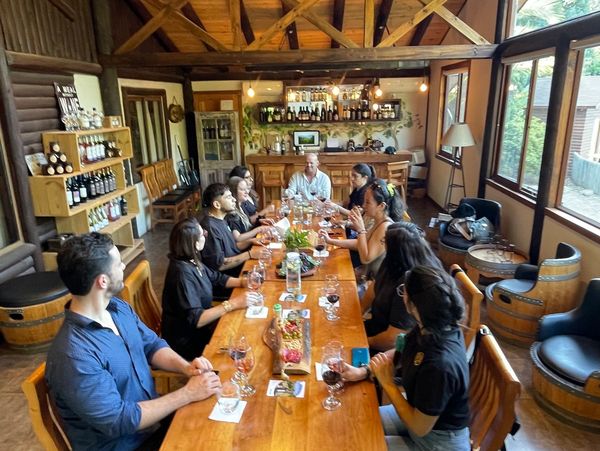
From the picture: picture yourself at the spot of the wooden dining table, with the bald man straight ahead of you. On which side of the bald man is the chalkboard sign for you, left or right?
left

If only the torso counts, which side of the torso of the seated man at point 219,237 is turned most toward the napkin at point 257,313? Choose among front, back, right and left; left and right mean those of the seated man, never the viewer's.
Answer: right

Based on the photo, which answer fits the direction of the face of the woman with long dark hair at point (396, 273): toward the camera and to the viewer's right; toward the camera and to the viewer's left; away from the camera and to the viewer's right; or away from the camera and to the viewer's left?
away from the camera and to the viewer's left

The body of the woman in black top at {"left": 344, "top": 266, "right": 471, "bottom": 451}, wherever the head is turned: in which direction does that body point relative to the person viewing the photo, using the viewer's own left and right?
facing to the left of the viewer

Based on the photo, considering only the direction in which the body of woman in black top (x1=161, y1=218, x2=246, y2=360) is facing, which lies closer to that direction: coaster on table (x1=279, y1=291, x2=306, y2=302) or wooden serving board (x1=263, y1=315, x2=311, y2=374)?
the coaster on table

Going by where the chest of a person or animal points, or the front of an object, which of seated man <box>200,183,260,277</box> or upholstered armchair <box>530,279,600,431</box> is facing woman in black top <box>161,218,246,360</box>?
the upholstered armchair

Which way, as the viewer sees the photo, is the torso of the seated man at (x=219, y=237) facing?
to the viewer's right

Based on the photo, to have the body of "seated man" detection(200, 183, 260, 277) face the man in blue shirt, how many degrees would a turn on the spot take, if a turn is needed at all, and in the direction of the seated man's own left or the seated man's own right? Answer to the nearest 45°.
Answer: approximately 90° to the seated man's own right

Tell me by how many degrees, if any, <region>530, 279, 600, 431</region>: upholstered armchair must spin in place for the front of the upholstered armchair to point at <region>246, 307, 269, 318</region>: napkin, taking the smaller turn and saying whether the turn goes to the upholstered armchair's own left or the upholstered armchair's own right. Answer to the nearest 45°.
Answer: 0° — it already faces it

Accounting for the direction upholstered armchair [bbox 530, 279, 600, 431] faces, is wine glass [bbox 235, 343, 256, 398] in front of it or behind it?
in front

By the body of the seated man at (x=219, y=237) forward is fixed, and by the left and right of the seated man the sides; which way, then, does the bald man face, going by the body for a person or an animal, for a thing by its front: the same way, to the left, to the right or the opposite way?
to the right

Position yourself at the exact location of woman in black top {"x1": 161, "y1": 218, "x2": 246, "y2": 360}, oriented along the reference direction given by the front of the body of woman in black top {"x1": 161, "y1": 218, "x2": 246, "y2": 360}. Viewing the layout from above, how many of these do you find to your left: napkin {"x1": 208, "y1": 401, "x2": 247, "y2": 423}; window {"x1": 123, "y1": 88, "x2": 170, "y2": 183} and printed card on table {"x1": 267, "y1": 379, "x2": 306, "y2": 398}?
1

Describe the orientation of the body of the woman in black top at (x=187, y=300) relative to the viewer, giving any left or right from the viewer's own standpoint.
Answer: facing to the right of the viewer

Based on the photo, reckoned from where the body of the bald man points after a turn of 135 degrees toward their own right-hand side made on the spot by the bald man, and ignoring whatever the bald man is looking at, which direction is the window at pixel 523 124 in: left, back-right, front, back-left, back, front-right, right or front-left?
back-right

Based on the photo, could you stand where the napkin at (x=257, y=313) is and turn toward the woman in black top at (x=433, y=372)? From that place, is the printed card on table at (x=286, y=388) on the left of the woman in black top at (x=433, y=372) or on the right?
right

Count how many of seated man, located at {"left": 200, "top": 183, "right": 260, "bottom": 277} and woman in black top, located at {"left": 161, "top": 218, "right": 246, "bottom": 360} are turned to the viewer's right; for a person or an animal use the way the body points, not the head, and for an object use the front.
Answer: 2

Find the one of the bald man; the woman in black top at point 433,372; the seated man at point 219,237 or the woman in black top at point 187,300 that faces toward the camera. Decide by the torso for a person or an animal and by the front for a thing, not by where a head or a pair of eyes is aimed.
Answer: the bald man

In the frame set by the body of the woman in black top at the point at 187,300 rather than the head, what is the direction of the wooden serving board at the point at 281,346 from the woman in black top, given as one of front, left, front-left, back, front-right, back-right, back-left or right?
front-right

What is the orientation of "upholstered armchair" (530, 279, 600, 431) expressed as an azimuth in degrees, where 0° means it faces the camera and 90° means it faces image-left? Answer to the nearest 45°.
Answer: approximately 45°

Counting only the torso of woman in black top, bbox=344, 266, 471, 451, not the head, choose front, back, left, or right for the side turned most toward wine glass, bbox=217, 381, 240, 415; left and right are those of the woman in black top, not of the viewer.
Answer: front
